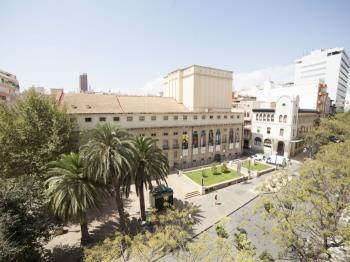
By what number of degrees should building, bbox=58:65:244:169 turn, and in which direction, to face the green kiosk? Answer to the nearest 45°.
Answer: approximately 45° to its right

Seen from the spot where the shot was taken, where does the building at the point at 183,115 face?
facing the viewer and to the right of the viewer

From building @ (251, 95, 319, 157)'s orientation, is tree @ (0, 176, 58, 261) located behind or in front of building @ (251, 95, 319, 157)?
in front

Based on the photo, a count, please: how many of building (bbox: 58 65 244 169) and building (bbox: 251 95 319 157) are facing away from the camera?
0

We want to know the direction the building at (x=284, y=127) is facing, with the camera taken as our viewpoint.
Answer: facing the viewer and to the left of the viewer

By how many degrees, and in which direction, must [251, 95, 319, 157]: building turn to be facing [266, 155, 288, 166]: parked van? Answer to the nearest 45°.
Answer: approximately 45° to its left

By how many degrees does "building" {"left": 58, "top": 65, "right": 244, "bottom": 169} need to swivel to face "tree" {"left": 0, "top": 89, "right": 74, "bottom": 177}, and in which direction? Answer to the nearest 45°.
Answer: approximately 90° to its right

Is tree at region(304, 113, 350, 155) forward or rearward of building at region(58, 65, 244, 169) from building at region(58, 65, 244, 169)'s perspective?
forward

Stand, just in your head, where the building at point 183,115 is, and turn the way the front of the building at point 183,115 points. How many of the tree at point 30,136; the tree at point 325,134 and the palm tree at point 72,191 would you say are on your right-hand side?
2
